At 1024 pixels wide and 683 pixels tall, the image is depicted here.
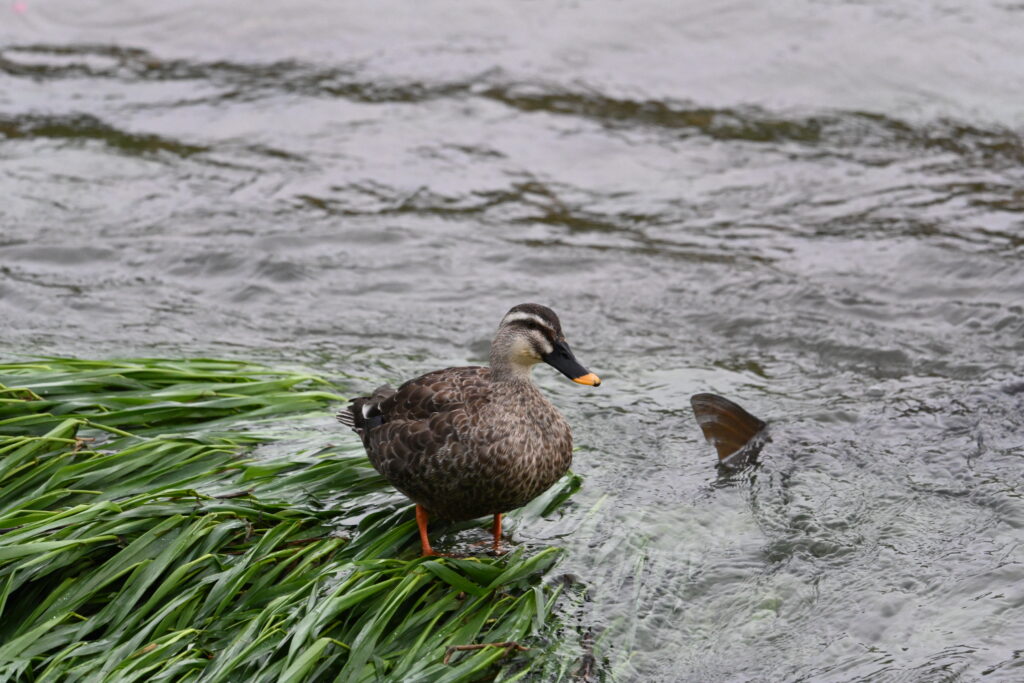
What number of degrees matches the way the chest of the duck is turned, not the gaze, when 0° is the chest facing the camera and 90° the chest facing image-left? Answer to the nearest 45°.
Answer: approximately 315°

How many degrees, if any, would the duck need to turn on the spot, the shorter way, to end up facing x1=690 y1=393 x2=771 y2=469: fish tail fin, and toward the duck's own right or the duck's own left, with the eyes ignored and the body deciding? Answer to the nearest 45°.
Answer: approximately 90° to the duck's own left
